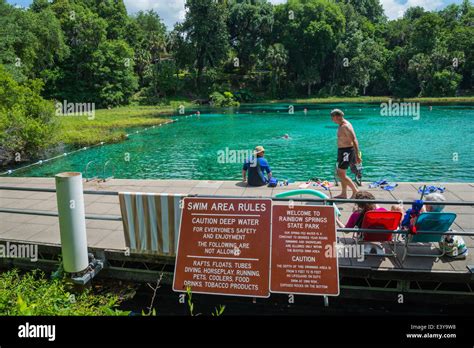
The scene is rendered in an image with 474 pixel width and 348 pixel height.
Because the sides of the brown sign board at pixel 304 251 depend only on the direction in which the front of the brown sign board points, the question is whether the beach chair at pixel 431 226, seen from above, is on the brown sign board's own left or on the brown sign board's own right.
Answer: on the brown sign board's own left

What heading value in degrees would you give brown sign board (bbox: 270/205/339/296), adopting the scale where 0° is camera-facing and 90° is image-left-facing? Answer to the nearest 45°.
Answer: approximately 0°

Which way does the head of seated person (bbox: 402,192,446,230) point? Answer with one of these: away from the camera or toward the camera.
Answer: away from the camera

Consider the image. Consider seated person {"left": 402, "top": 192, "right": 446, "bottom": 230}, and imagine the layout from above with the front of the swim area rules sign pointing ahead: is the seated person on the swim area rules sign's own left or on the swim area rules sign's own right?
on the swim area rules sign's own left

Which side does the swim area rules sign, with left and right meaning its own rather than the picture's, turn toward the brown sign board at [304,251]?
left
